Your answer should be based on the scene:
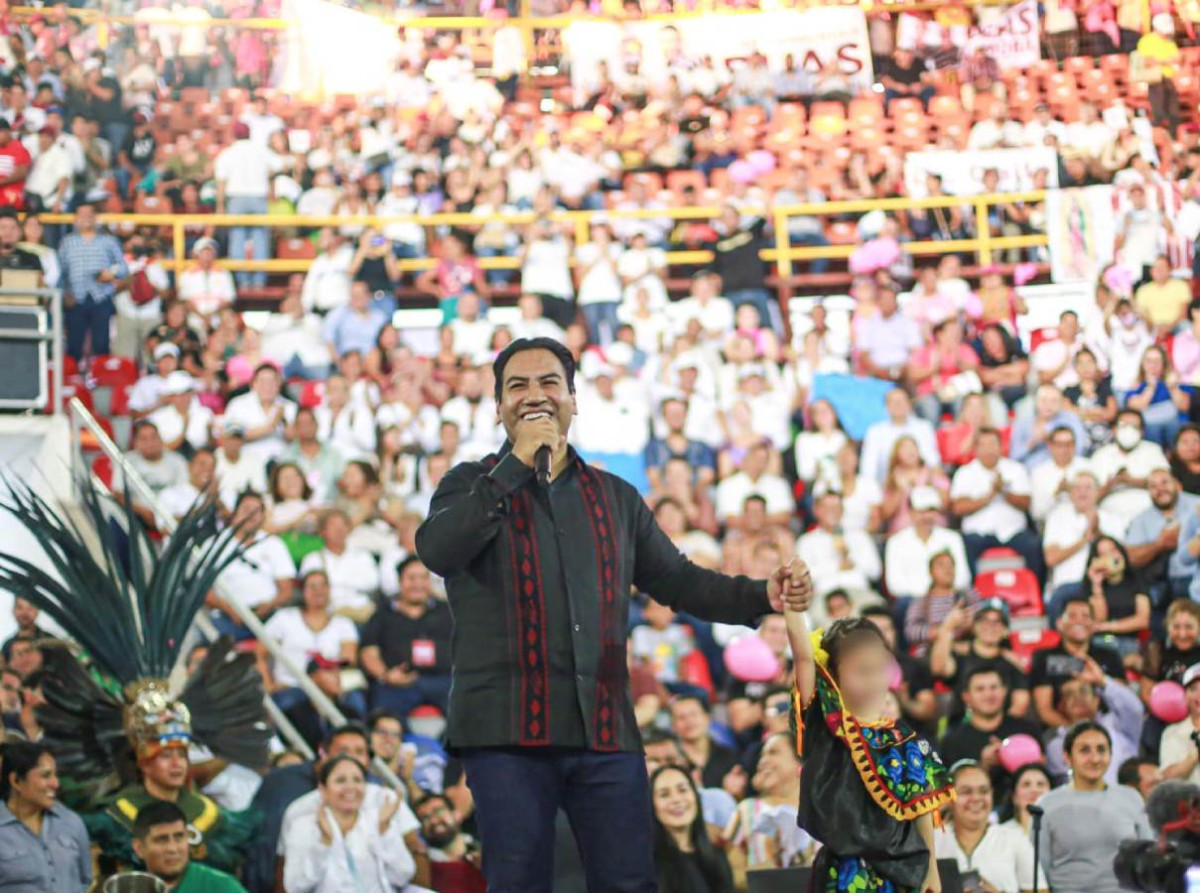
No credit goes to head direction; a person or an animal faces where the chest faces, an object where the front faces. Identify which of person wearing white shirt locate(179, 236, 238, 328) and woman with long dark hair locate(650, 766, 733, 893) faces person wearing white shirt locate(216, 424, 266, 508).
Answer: person wearing white shirt locate(179, 236, 238, 328)

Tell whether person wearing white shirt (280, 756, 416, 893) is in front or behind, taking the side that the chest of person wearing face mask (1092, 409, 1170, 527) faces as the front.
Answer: in front

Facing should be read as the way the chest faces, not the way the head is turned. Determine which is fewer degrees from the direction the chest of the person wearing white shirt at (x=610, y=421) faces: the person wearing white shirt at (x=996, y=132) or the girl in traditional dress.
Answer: the girl in traditional dress

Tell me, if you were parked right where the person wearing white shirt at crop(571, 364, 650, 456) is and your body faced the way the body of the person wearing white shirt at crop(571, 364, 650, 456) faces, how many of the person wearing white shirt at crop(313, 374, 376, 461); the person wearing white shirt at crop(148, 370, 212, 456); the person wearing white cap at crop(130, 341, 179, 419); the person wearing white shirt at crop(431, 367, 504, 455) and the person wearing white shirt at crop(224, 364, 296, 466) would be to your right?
5

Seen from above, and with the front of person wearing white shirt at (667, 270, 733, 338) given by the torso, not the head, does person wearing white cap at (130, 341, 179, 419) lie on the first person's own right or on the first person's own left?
on the first person's own right

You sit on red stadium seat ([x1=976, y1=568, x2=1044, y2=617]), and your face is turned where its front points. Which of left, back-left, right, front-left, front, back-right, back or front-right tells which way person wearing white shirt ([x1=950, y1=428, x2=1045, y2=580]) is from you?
back

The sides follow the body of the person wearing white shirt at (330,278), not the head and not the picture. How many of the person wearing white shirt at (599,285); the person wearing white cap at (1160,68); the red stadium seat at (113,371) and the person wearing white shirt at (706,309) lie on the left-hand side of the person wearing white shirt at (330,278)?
3

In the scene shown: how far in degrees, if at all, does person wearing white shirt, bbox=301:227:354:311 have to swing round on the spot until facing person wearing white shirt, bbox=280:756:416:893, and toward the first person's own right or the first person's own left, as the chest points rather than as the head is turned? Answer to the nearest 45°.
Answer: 0° — they already face them

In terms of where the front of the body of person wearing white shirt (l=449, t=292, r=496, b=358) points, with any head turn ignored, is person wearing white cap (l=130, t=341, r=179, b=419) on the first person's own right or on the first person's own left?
on the first person's own right

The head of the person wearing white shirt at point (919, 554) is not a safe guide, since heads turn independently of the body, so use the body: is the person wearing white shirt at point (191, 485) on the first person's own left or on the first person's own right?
on the first person's own right

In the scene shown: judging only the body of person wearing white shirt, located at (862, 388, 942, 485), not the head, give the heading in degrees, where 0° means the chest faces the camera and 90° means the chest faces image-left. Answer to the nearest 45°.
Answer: approximately 0°
